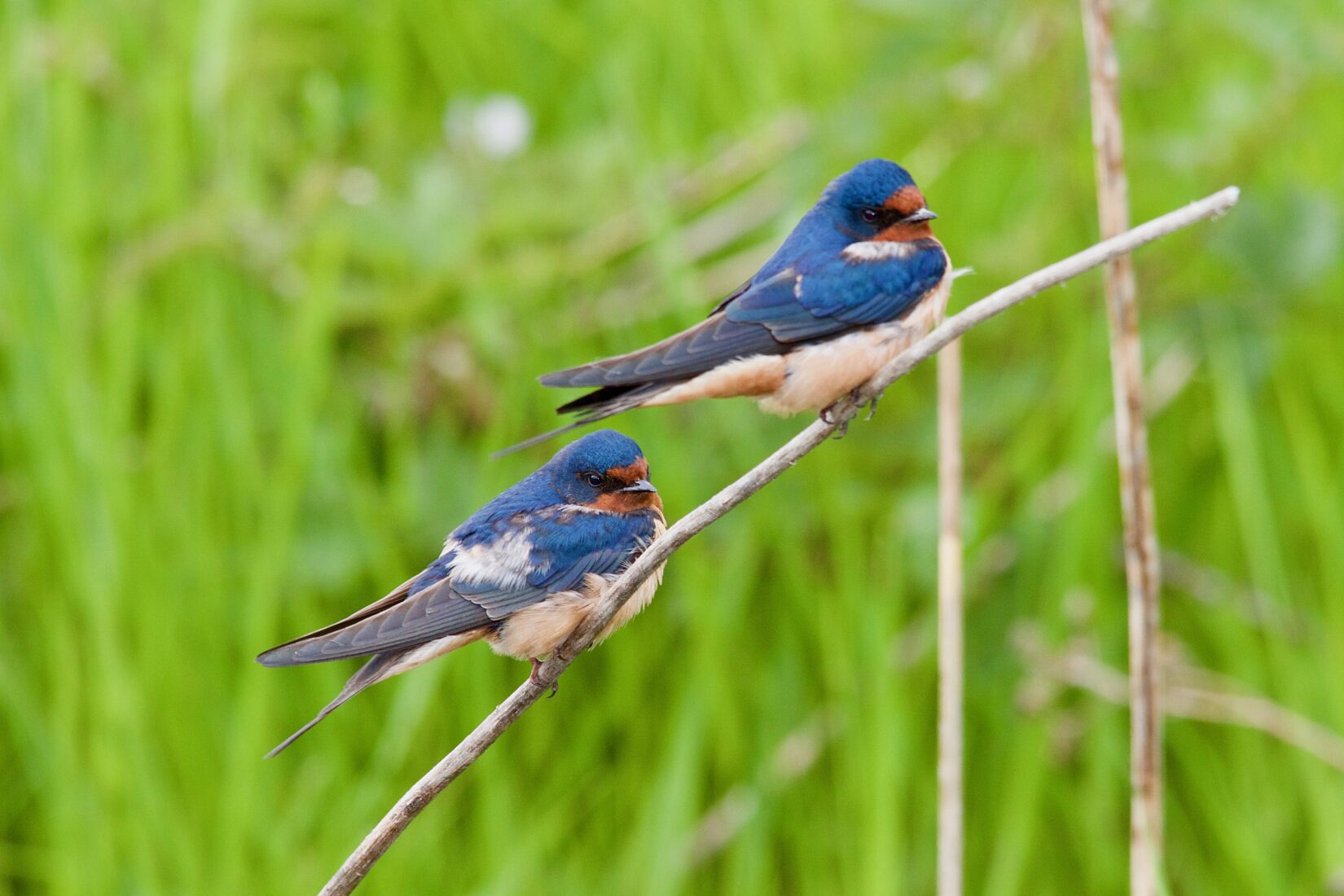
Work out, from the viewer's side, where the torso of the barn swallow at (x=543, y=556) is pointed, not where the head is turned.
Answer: to the viewer's right

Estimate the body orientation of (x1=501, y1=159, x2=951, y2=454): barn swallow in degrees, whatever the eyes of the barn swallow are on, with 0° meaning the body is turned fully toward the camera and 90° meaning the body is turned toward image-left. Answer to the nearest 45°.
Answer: approximately 270°

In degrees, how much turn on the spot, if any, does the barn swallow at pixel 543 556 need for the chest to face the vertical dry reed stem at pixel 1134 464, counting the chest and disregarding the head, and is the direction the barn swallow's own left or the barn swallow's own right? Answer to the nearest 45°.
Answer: approximately 45° to the barn swallow's own left

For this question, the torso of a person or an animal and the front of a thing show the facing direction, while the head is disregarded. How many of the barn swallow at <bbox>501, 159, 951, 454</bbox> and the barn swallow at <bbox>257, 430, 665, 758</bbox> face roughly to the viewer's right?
2
